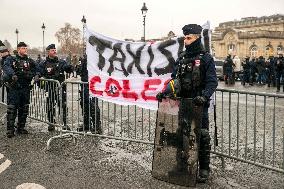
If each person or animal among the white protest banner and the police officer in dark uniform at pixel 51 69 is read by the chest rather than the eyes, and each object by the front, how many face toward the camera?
2

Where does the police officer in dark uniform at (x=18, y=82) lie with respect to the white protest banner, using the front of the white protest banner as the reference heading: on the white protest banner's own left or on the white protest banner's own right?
on the white protest banner's own right

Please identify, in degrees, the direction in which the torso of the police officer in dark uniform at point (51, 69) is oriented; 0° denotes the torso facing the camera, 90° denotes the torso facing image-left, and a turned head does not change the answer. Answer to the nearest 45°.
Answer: approximately 0°

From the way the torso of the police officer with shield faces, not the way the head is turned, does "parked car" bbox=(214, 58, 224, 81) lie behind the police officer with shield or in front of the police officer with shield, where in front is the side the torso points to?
behind

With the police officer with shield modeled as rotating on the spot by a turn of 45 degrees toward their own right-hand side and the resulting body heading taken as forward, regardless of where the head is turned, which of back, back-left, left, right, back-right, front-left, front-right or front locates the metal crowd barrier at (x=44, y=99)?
front-right

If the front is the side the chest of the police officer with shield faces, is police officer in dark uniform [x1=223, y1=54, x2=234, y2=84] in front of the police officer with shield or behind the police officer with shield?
behind

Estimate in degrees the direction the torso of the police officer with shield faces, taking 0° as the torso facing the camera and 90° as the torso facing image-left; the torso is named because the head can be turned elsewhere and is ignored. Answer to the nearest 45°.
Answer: approximately 45°

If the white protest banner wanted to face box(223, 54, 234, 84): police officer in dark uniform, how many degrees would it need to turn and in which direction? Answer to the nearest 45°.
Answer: approximately 180°

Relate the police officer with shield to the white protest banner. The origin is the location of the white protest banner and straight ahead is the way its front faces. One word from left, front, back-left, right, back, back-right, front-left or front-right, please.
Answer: front-left

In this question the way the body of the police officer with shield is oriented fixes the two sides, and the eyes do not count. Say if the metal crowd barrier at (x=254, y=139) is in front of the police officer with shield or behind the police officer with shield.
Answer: behind

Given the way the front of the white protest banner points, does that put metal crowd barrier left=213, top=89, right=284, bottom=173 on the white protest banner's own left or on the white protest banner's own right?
on the white protest banner's own left

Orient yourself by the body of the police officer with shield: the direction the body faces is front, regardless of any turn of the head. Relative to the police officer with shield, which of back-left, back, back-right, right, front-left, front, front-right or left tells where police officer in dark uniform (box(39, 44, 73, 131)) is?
right
